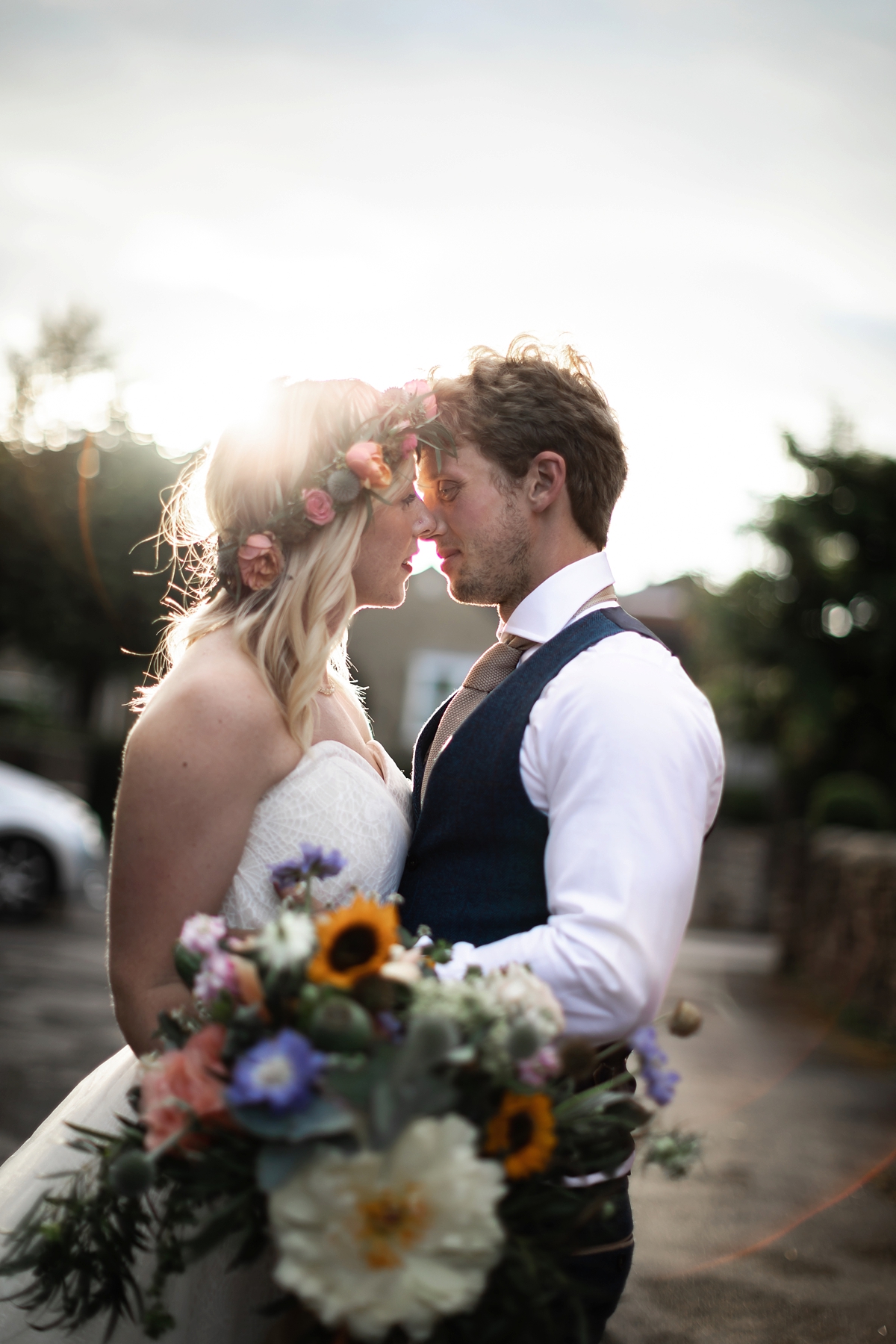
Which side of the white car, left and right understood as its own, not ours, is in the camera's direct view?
right

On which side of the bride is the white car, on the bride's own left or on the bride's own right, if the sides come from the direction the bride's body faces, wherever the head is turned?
on the bride's own left

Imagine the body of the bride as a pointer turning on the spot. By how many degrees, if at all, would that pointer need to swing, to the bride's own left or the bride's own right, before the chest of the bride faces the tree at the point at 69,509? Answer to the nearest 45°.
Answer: approximately 90° to the bride's own left

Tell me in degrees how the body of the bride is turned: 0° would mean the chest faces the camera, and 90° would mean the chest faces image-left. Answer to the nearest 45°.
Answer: approximately 270°

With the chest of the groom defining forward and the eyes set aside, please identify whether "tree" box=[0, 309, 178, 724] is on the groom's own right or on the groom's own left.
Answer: on the groom's own right

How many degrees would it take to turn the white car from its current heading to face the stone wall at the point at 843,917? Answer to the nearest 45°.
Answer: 0° — it already faces it

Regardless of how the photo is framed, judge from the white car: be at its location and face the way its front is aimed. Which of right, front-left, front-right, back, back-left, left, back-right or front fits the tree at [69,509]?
left

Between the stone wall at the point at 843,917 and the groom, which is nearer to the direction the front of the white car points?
the stone wall

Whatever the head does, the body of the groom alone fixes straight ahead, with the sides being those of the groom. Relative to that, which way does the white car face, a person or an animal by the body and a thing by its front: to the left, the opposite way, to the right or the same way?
the opposite way

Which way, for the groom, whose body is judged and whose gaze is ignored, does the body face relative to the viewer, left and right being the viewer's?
facing to the left of the viewer

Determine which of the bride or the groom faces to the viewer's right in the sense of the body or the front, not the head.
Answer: the bride

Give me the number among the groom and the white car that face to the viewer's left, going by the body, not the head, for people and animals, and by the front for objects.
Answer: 1

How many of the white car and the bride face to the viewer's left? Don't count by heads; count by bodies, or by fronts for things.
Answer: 0

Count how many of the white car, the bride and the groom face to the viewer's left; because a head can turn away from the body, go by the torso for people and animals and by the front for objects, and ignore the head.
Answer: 1

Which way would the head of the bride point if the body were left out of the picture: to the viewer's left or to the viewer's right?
to the viewer's right
